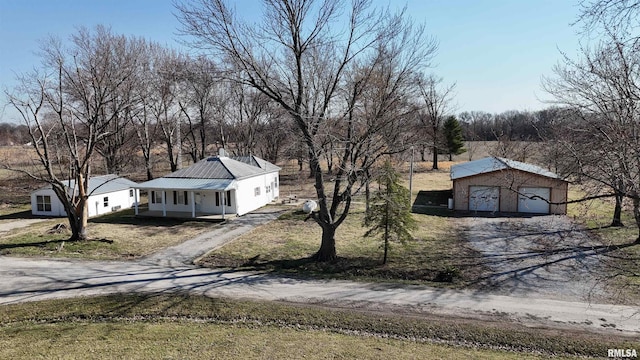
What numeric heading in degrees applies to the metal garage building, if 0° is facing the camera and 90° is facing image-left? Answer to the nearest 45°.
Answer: approximately 0°

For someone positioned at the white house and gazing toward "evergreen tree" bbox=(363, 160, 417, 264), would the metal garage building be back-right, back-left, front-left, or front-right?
front-left

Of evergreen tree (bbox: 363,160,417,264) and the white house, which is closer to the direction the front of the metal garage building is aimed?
the evergreen tree

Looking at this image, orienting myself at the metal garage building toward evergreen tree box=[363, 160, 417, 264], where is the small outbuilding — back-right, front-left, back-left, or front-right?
front-right

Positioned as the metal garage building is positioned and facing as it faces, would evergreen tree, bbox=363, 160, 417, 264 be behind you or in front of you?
in front

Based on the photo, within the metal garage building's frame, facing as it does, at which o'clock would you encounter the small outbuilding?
The small outbuilding is roughly at 2 o'clock from the metal garage building.

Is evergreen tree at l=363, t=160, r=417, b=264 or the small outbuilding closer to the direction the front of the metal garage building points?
the evergreen tree

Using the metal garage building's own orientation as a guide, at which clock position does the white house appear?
The white house is roughly at 2 o'clock from the metal garage building.
